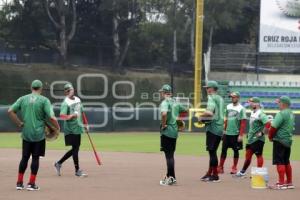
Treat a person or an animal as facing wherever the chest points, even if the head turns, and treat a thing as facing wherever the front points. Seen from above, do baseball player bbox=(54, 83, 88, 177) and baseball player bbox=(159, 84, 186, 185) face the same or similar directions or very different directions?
very different directions

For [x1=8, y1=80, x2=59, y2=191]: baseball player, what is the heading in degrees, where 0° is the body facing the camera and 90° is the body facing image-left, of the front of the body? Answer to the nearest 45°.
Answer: approximately 180°

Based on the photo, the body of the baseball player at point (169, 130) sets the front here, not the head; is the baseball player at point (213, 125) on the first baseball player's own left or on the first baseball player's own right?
on the first baseball player's own right

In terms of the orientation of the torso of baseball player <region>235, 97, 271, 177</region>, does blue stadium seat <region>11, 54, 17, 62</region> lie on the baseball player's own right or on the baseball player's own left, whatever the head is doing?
on the baseball player's own right

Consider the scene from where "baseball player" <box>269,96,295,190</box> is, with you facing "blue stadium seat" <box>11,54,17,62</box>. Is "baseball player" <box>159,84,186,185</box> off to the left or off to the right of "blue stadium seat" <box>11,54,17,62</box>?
left
